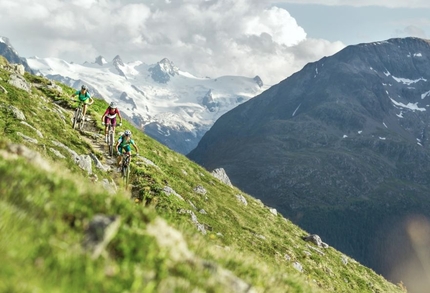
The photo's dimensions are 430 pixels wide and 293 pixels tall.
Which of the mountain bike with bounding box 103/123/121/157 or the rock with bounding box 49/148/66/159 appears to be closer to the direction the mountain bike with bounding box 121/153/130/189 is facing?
the rock

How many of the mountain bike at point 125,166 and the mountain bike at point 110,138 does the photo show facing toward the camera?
2

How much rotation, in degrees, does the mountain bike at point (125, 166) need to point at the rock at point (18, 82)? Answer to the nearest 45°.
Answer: approximately 135° to its right

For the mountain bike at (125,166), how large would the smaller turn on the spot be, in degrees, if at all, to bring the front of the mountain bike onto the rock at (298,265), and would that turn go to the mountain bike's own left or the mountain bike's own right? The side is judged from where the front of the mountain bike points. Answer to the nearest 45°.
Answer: approximately 90° to the mountain bike's own left

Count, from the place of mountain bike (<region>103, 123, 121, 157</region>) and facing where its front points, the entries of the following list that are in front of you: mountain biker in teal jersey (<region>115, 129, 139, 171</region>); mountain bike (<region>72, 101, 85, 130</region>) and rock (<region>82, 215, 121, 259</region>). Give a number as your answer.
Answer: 2

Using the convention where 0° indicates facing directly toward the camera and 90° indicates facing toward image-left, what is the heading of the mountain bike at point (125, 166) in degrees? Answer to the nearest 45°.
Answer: approximately 0°
